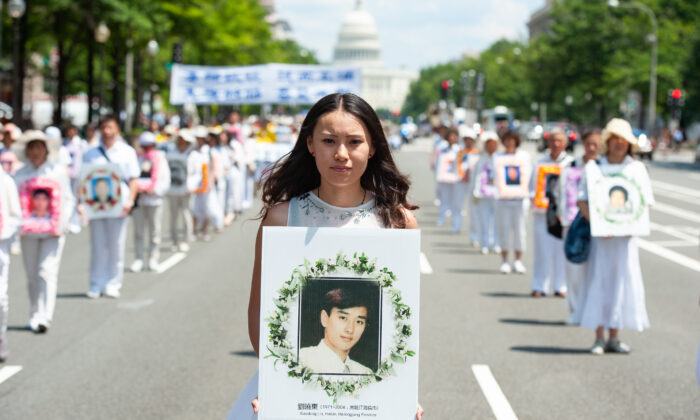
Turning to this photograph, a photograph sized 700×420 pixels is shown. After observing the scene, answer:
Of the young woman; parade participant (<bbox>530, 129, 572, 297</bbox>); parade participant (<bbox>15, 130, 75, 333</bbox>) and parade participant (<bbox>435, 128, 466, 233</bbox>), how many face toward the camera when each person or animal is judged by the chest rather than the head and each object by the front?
4

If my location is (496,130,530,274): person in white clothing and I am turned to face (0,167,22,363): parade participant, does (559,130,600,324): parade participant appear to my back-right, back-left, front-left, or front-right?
front-left

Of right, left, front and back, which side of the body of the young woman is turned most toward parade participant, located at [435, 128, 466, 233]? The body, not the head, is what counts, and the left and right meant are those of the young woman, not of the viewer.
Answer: back

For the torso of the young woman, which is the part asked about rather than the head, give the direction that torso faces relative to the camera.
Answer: toward the camera

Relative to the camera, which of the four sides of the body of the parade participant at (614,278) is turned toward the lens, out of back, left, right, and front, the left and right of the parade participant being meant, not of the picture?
front

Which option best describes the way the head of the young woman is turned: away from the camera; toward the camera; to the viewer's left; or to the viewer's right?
toward the camera

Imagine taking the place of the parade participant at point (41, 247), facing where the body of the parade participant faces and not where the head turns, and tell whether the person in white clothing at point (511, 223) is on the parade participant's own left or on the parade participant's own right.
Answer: on the parade participant's own left

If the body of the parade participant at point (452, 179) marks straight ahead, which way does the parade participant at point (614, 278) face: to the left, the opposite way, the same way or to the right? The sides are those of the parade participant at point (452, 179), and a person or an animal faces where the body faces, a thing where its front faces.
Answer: the same way

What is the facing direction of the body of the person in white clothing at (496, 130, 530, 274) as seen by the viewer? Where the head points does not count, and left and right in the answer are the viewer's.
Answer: facing the viewer

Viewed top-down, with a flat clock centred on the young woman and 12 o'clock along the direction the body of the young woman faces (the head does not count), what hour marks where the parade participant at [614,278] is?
The parade participant is roughly at 7 o'clock from the young woman.

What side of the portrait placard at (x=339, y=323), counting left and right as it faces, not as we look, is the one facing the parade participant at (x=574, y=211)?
back

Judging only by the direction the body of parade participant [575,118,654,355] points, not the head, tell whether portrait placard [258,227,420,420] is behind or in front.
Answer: in front

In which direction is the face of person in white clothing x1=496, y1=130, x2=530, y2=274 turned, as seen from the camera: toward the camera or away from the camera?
toward the camera

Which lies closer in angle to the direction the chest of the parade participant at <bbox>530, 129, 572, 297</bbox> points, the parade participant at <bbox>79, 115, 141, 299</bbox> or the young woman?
the young woman

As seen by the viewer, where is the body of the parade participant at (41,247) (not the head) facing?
toward the camera

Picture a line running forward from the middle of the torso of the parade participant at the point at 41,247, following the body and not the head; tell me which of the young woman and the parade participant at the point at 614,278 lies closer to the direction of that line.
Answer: the young woman

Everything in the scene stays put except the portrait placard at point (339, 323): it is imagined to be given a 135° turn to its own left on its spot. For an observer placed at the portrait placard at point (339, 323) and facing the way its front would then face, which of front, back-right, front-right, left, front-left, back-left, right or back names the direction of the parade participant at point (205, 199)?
front-left

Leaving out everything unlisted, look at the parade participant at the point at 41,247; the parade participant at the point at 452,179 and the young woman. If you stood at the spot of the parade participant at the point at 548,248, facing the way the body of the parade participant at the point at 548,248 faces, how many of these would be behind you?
1

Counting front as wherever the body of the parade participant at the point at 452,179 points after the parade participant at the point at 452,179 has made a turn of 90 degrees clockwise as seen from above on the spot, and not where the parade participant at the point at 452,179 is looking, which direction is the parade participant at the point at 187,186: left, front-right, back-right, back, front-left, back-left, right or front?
front-left

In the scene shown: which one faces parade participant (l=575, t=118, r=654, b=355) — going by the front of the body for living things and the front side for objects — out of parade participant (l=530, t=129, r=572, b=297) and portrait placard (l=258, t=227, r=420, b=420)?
parade participant (l=530, t=129, r=572, b=297)
